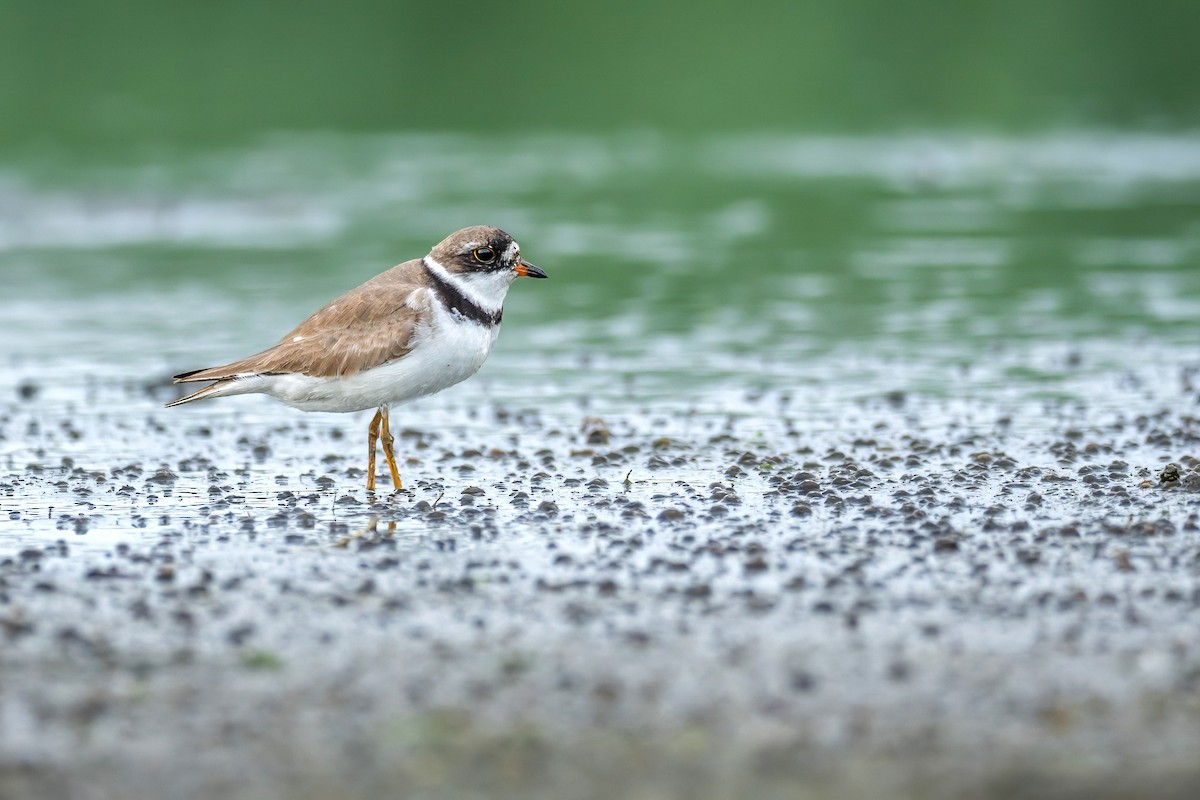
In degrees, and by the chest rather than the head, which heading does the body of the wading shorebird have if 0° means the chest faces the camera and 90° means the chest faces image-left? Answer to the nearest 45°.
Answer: approximately 270°
